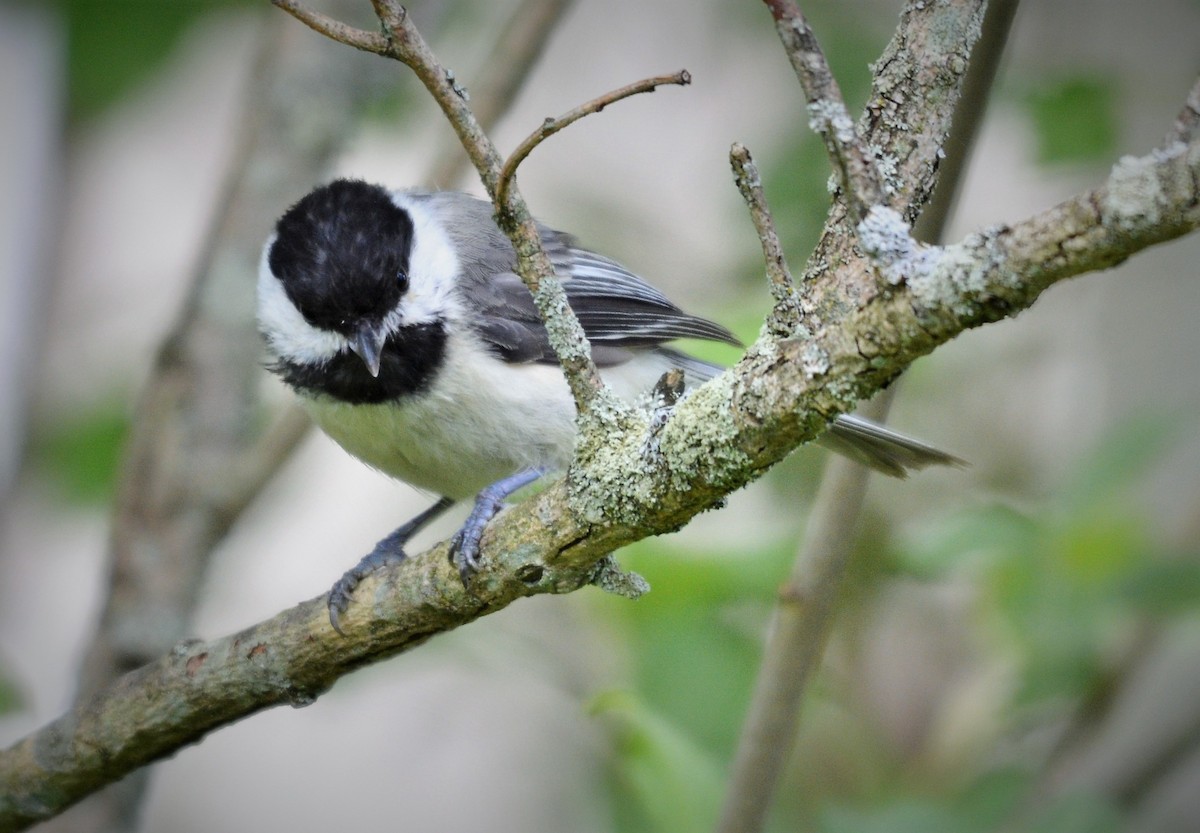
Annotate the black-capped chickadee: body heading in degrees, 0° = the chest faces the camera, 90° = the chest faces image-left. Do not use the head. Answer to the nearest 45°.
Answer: approximately 45°
